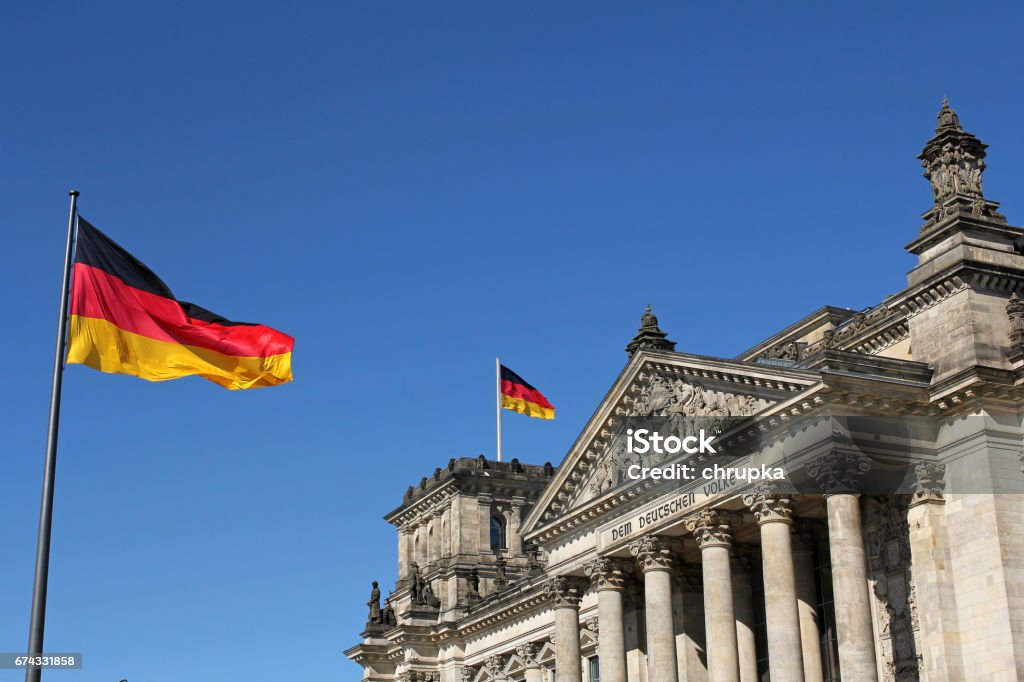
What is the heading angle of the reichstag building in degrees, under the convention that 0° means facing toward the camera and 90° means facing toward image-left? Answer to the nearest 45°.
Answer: approximately 45°

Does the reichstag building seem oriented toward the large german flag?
yes
